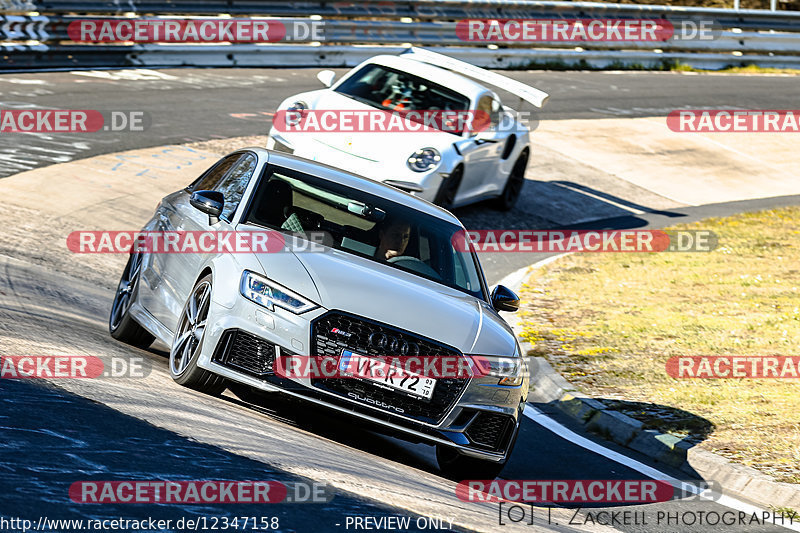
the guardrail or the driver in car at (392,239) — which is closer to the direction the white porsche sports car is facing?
the driver in car

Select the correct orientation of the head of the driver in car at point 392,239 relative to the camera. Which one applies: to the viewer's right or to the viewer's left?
to the viewer's right

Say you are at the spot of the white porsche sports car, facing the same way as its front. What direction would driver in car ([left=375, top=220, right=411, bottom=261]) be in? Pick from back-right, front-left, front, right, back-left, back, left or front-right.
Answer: front-left

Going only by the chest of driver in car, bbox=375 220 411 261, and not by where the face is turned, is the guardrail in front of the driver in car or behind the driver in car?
behind

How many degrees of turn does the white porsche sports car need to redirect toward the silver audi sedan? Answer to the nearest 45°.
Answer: approximately 45° to its left

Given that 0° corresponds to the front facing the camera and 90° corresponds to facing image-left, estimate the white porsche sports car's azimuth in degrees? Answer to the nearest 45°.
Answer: approximately 45°

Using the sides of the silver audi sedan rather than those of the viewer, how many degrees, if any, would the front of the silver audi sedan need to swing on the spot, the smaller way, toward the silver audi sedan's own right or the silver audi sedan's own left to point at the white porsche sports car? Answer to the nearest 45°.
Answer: approximately 135° to the silver audi sedan's own left

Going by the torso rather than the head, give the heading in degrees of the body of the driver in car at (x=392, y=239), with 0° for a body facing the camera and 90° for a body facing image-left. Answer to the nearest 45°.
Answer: approximately 315°

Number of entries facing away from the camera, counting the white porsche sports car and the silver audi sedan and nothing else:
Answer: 0

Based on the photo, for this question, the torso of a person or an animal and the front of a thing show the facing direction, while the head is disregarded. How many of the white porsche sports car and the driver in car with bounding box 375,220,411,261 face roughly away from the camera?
0

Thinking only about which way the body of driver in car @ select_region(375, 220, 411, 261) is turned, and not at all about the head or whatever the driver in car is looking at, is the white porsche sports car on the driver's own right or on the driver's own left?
on the driver's own left
